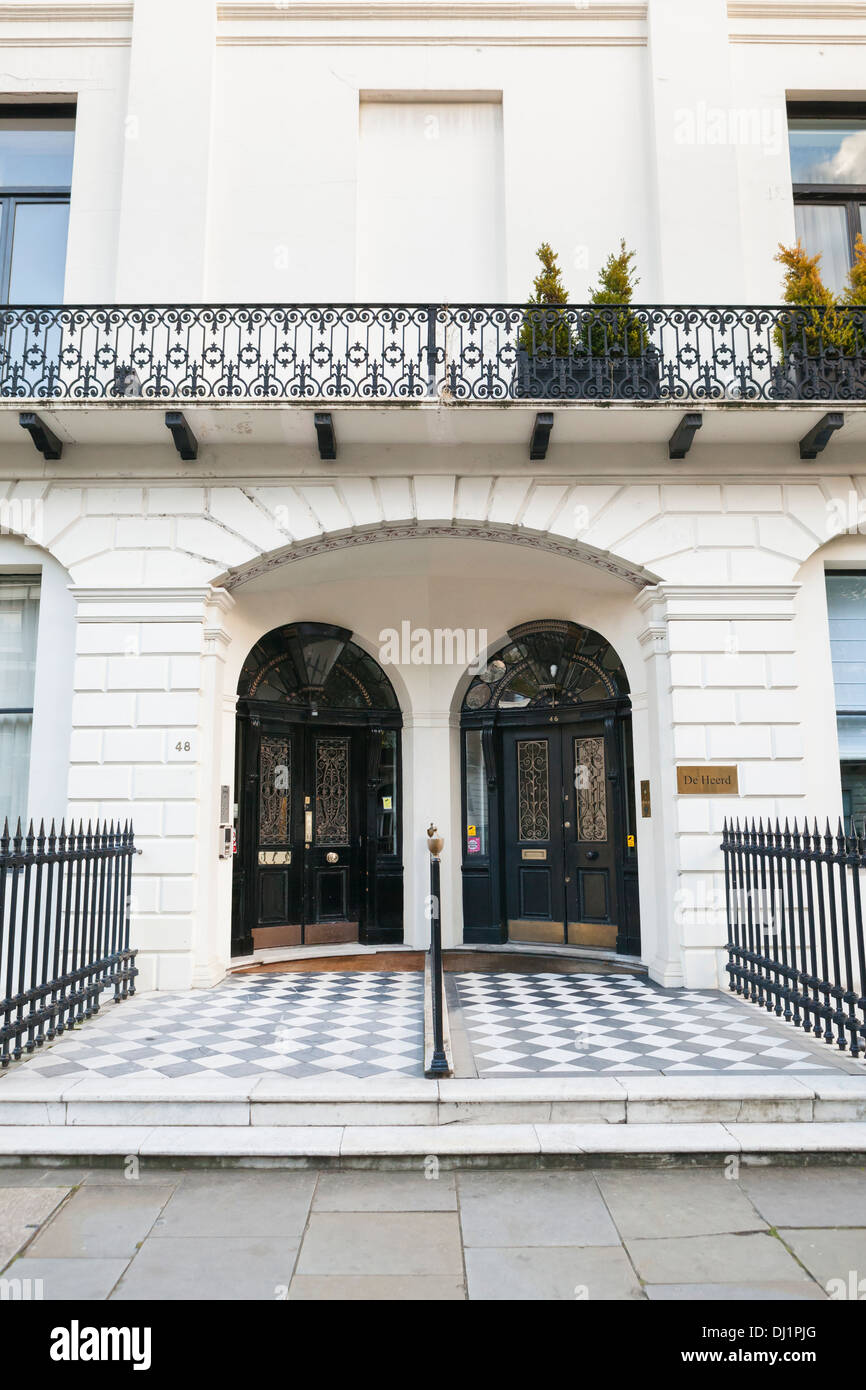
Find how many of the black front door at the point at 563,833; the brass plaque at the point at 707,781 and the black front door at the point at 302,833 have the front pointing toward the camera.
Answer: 3

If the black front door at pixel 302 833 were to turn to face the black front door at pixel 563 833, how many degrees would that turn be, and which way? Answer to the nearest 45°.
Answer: approximately 90° to its left

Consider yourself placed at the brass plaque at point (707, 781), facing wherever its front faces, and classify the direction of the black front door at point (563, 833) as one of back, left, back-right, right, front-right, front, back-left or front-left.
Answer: back-right

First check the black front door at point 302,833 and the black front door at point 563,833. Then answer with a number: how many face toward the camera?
2

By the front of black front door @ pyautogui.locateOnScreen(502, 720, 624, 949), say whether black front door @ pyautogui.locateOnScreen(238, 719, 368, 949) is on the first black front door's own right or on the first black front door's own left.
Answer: on the first black front door's own right

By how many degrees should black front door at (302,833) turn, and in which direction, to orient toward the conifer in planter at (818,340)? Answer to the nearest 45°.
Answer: approximately 45° to its left

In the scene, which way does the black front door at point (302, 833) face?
toward the camera
